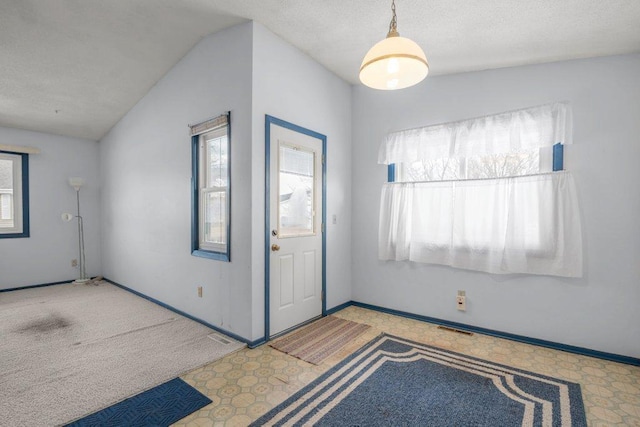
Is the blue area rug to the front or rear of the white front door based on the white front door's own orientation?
to the front

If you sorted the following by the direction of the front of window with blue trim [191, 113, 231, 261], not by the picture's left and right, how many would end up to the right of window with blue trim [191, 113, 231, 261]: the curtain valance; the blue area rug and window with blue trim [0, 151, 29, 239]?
1

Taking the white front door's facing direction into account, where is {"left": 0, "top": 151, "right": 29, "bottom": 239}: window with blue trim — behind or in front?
behind

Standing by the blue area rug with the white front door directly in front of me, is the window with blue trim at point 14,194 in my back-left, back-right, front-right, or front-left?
front-left

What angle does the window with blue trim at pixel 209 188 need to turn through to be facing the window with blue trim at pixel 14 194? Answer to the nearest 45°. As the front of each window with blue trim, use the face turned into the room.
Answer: approximately 90° to its right

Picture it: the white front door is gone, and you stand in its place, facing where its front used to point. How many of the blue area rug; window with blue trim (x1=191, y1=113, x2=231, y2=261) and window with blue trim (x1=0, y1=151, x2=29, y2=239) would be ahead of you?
1

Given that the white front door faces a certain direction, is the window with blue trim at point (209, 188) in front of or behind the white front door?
behind

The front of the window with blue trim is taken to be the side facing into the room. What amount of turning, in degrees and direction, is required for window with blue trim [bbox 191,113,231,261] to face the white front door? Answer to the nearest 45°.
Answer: approximately 90° to its left

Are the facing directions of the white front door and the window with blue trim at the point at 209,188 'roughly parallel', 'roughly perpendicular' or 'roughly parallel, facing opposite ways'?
roughly perpendicular

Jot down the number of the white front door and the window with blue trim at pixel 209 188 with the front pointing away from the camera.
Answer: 0
